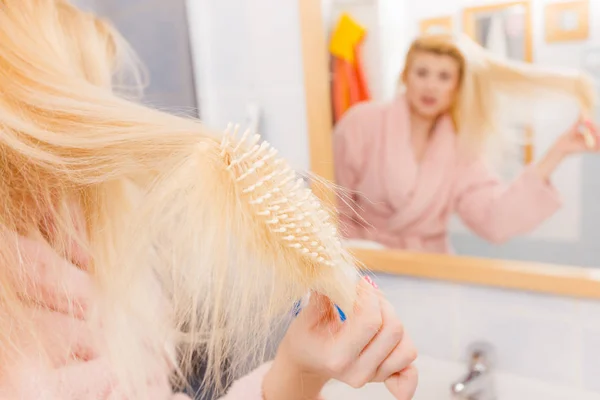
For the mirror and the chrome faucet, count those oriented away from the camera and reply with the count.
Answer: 0

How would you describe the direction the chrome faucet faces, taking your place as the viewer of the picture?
facing the viewer and to the left of the viewer

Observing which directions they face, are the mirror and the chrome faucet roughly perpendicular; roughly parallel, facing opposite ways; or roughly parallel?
roughly parallel
